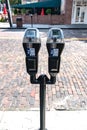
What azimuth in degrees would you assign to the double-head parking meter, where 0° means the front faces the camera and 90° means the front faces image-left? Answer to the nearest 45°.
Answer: approximately 0°
